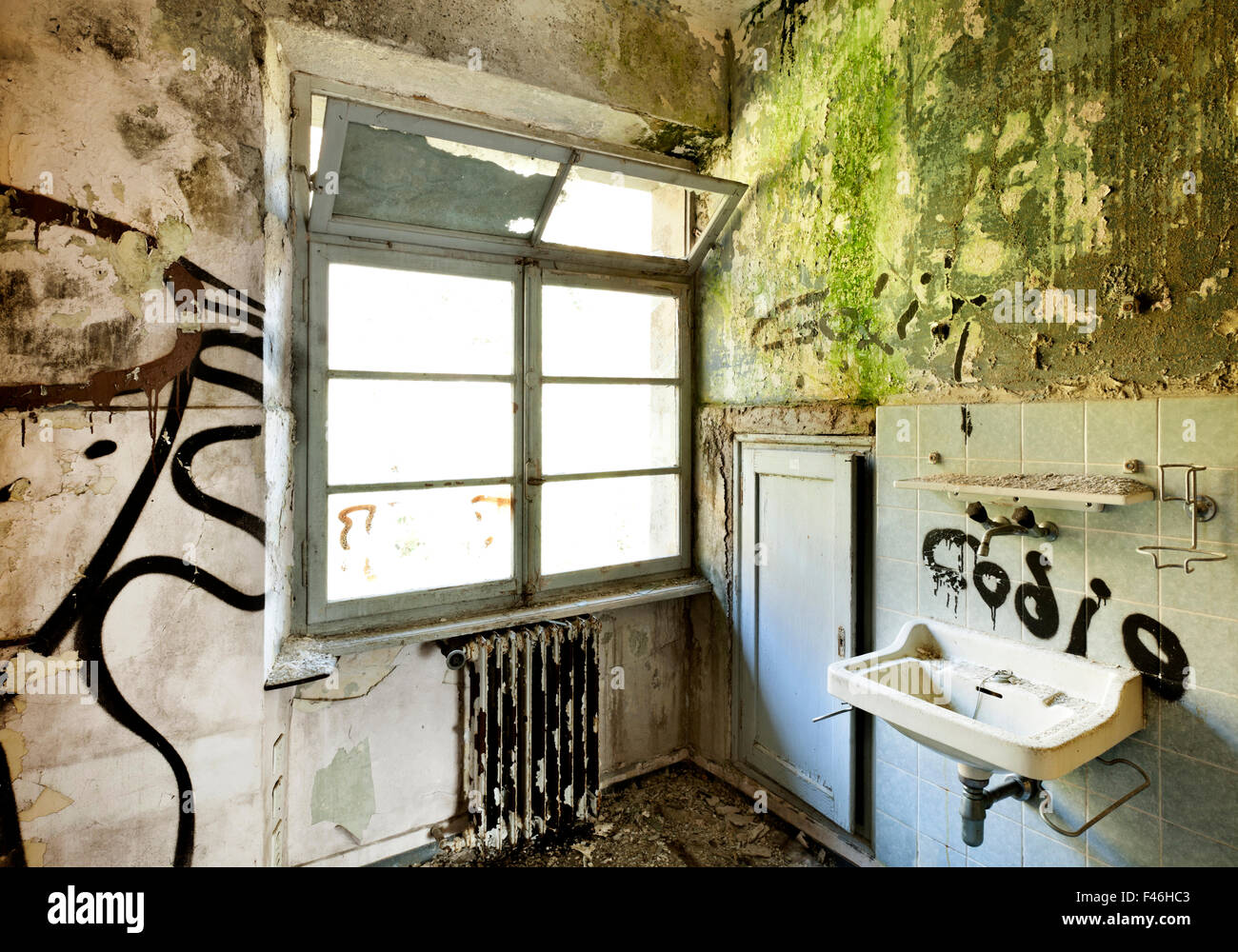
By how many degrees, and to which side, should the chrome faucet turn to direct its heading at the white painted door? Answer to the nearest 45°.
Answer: approximately 90° to its right

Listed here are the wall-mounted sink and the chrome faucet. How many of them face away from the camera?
0

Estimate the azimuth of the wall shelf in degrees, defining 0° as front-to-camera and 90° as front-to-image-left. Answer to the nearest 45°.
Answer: approximately 45°

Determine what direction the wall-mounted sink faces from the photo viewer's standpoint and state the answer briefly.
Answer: facing the viewer and to the left of the viewer

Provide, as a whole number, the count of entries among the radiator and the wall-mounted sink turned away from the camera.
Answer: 0

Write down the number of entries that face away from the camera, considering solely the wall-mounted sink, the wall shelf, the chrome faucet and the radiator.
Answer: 0

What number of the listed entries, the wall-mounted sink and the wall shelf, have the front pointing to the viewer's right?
0

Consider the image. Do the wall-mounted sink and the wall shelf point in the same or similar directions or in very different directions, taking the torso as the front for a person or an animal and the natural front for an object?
same or similar directions

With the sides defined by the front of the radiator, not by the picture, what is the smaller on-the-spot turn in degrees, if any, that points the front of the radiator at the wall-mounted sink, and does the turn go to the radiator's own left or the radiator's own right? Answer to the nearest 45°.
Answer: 0° — it already faces it
